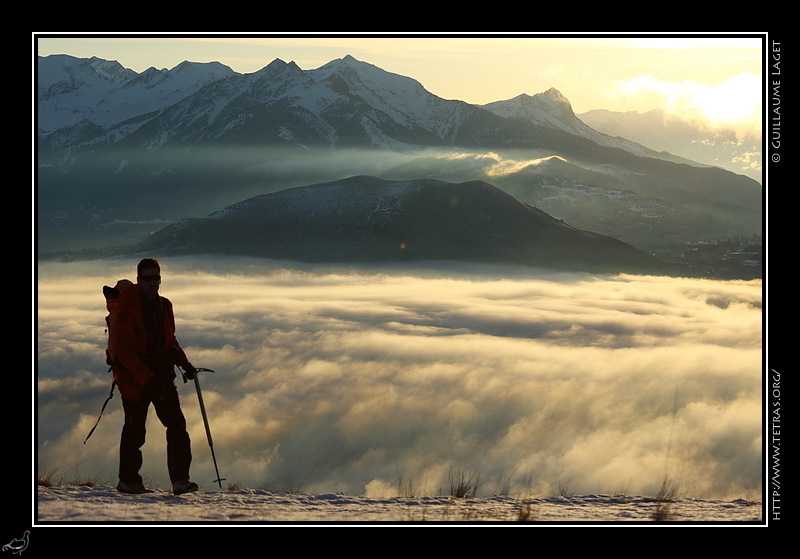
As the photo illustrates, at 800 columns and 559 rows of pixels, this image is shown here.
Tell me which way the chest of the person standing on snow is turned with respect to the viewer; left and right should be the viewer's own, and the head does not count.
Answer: facing the viewer and to the right of the viewer

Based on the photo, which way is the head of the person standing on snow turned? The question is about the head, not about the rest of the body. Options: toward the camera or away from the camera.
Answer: toward the camera
